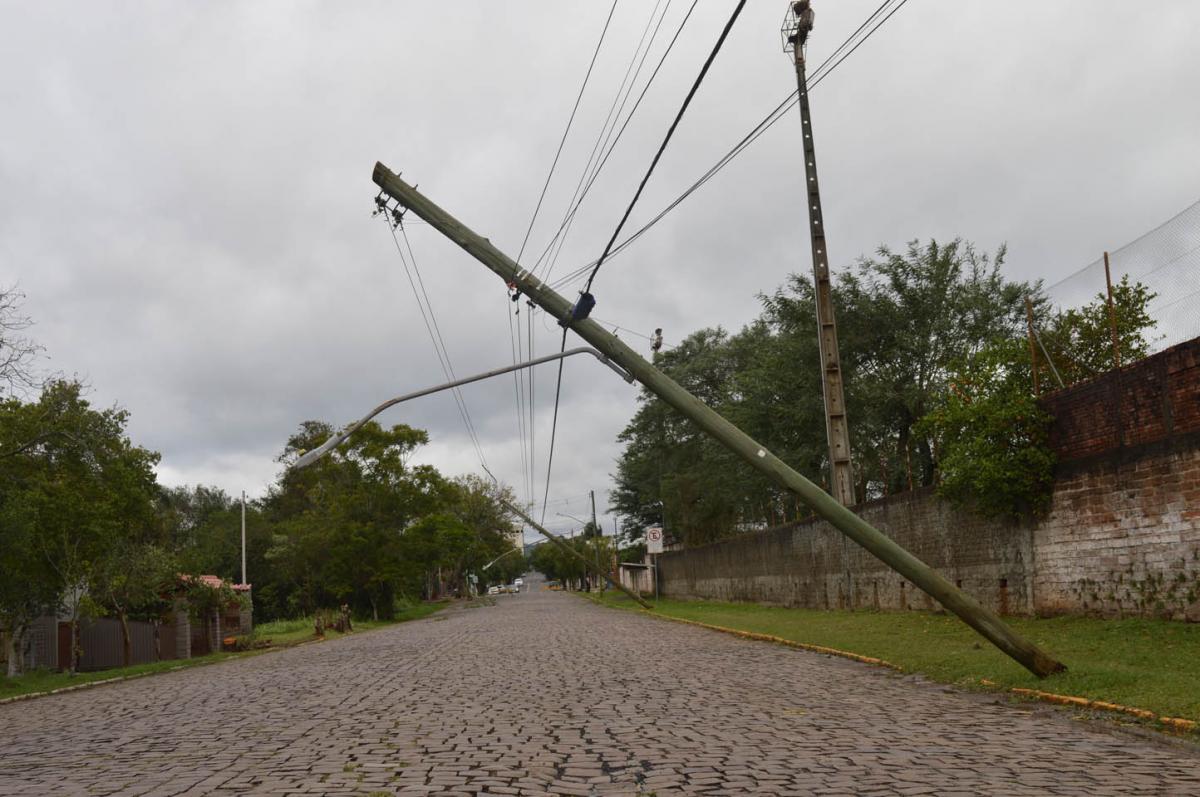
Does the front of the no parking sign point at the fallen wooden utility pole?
yes

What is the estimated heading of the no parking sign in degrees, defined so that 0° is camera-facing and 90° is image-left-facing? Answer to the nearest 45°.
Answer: approximately 0°

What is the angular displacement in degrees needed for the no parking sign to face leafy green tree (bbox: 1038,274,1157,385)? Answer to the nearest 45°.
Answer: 0° — it already faces it

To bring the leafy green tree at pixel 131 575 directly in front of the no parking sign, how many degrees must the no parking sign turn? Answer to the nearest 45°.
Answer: approximately 45° to its right

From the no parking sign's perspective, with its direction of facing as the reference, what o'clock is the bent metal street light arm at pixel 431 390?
The bent metal street light arm is roughly at 12 o'clock from the no parking sign.
